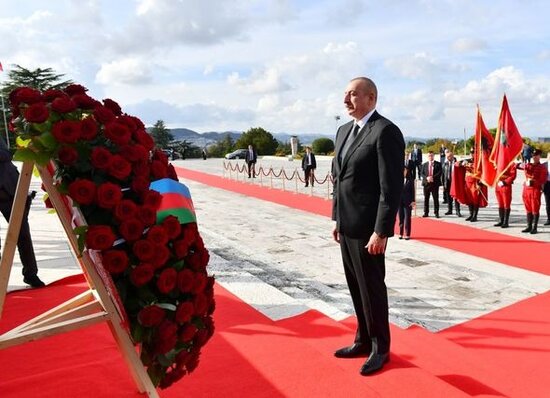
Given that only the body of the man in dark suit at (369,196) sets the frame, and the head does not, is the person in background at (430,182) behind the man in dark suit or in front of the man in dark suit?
behind

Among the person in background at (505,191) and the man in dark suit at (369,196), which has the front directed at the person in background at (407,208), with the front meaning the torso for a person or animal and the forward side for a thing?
the person in background at (505,191)

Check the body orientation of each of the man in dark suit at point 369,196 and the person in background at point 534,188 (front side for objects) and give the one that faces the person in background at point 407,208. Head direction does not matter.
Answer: the person in background at point 534,188

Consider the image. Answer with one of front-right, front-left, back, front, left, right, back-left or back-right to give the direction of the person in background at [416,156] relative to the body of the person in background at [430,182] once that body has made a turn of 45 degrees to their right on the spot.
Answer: back-right

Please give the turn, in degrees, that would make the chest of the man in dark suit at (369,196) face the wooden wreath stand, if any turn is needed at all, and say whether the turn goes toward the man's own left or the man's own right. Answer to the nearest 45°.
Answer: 0° — they already face it

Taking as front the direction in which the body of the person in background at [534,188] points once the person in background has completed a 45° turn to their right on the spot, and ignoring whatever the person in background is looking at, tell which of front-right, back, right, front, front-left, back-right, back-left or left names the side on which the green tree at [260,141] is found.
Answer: front-right

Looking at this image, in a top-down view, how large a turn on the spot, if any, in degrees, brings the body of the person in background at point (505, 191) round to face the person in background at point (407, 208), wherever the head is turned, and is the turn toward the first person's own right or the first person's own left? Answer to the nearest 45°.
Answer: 0° — they already face them

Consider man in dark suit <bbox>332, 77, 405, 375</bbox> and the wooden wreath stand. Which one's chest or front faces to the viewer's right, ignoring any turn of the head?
the wooden wreath stand

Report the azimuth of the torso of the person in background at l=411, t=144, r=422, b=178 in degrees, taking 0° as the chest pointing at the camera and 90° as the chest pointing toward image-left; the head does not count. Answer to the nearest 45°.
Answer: approximately 45°

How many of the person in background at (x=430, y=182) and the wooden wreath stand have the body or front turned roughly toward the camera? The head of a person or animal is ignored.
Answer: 1

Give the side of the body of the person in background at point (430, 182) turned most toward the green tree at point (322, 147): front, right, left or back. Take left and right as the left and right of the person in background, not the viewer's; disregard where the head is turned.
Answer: back
